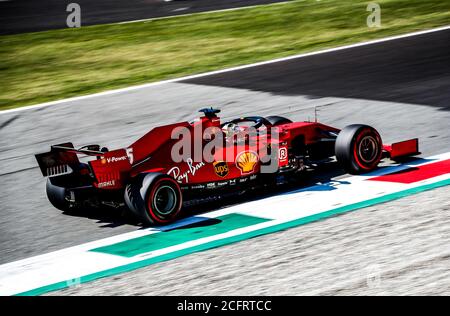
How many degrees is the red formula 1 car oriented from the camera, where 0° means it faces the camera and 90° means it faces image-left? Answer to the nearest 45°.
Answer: approximately 225°
